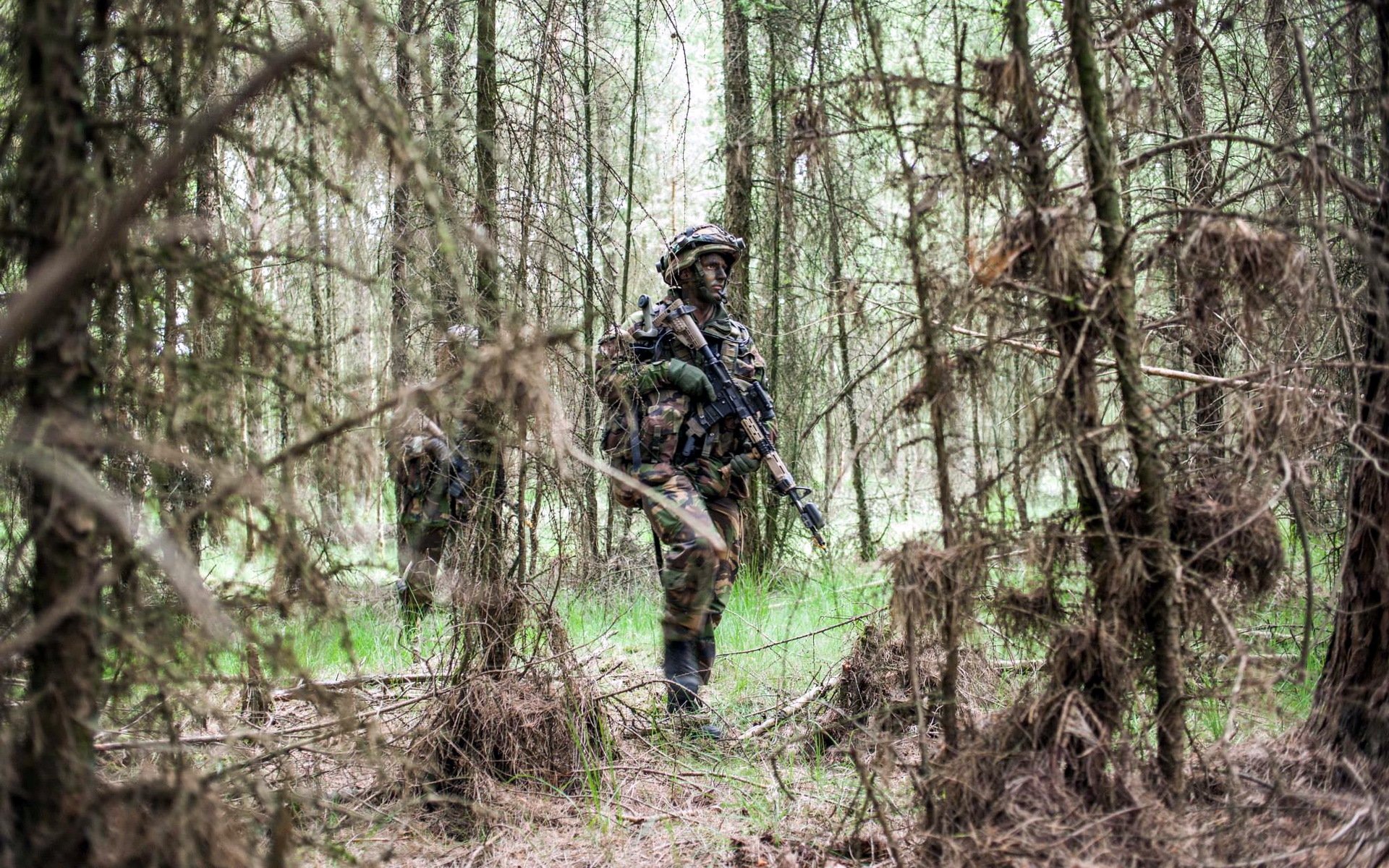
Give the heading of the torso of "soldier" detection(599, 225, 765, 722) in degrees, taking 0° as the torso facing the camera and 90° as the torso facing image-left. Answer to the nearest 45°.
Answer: approximately 315°

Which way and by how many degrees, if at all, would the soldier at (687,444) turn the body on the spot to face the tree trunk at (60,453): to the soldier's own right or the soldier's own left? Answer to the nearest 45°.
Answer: approximately 45° to the soldier's own right

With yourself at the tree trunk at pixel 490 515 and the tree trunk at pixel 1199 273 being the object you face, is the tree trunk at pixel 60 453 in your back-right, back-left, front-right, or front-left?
back-right
